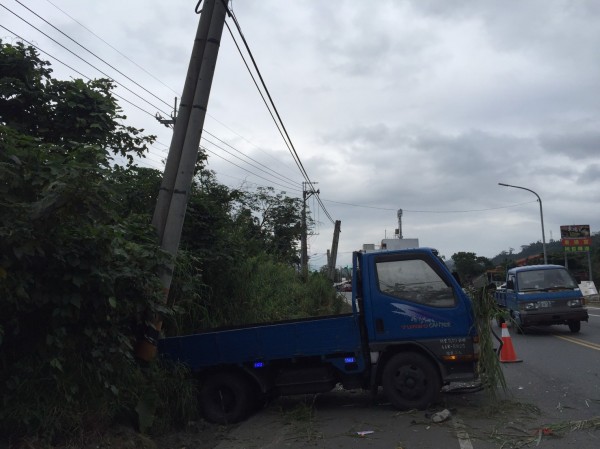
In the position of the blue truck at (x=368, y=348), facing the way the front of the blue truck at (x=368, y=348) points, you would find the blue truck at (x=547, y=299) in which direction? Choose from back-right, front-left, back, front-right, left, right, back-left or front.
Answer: front-left

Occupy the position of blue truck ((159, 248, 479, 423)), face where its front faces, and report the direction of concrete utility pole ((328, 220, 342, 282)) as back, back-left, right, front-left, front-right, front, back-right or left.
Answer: left

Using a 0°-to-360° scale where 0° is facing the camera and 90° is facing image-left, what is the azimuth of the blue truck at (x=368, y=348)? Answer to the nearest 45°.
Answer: approximately 270°

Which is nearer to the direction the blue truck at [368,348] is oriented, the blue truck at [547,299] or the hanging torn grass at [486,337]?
the hanging torn grass

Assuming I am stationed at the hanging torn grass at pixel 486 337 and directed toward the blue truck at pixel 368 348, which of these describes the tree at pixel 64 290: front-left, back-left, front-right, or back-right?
front-left

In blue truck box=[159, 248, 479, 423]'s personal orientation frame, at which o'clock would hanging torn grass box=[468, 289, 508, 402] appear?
The hanging torn grass is roughly at 12 o'clock from the blue truck.

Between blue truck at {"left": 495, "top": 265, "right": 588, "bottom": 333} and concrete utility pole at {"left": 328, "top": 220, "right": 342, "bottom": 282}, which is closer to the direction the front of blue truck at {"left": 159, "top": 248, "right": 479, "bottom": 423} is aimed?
the blue truck

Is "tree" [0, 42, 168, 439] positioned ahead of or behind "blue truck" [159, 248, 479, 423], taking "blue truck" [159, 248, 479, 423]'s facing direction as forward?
behind
